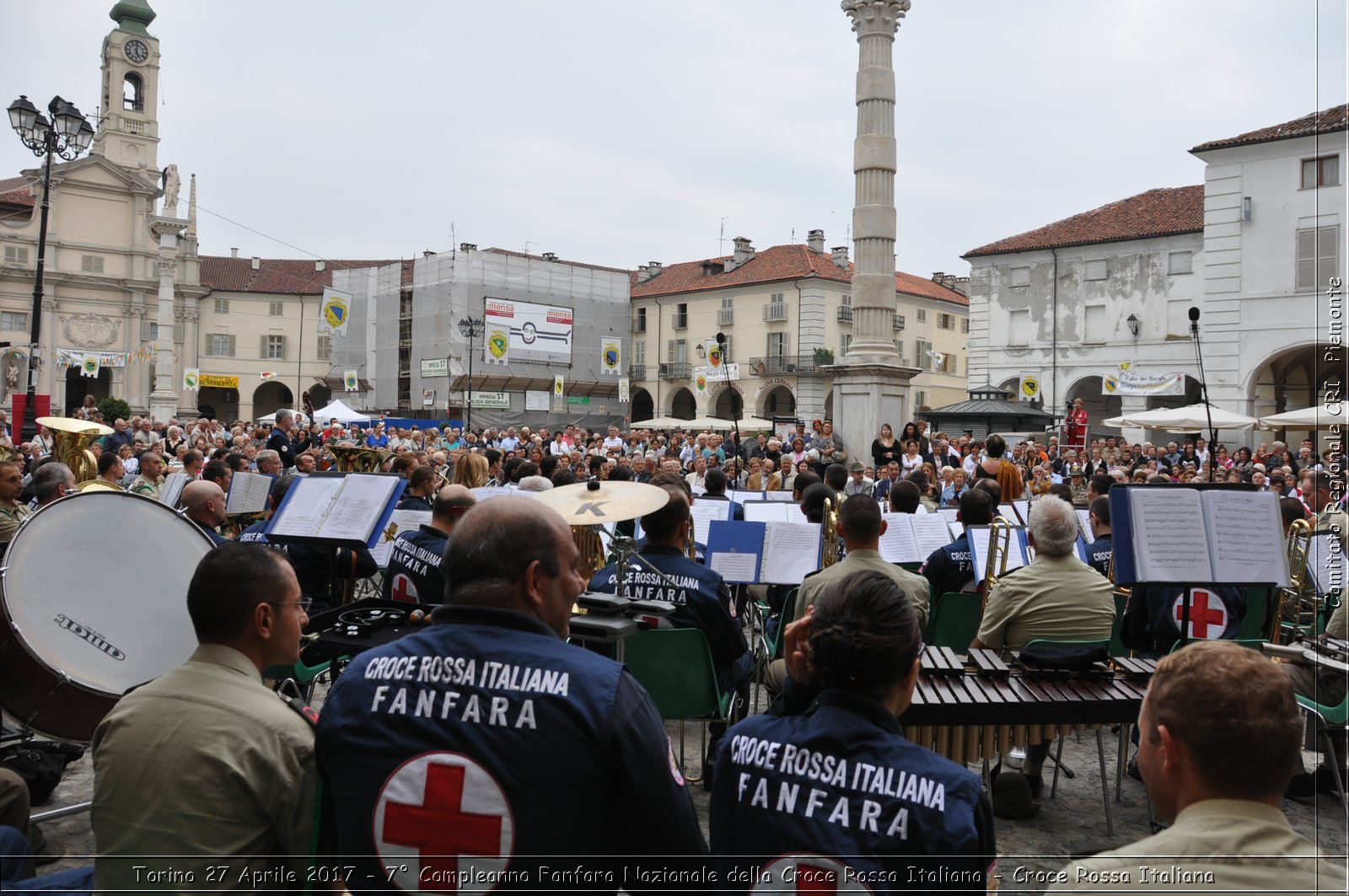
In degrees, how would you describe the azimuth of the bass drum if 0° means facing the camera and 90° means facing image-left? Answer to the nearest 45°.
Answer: approximately 315°

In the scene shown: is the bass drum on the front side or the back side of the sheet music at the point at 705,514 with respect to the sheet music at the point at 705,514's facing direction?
on the front side

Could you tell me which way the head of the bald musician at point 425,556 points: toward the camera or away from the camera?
away from the camera

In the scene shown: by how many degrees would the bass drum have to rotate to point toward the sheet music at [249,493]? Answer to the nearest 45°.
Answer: approximately 135° to its left

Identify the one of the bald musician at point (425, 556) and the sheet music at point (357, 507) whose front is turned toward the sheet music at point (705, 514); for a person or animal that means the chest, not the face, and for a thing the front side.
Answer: the bald musician

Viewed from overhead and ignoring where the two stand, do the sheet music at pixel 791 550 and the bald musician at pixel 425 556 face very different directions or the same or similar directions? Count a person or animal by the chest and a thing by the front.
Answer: very different directions

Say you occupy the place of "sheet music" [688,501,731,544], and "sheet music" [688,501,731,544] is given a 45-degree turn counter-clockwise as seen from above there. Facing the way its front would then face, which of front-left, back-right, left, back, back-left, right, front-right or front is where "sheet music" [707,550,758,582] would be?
front-right

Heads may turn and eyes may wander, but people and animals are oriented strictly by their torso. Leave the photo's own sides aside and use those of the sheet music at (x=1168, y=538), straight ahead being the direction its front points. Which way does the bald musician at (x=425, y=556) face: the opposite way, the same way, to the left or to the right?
the opposite way

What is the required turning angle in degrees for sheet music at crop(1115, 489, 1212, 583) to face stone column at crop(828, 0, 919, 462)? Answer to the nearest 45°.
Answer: approximately 180°

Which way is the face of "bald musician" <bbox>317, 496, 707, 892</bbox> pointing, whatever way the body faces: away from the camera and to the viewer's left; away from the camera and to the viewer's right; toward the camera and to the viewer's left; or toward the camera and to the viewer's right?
away from the camera and to the viewer's right
